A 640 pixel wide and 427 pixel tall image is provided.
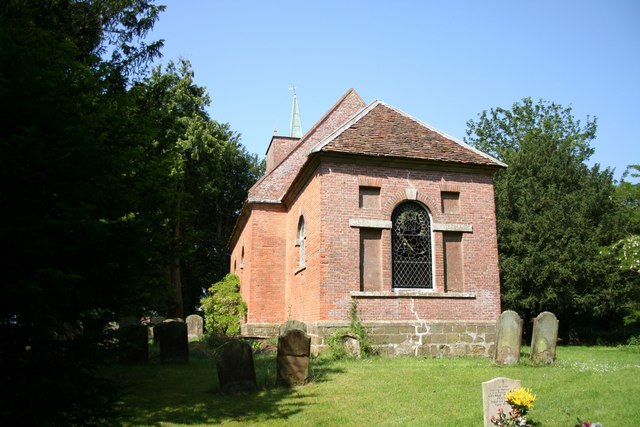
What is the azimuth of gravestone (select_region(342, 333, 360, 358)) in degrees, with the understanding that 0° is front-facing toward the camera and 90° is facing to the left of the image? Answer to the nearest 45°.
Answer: approximately 0°

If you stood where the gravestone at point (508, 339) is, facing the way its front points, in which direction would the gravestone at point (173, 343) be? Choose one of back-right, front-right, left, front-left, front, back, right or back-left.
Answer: right

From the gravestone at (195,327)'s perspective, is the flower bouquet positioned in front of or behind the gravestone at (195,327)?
in front
